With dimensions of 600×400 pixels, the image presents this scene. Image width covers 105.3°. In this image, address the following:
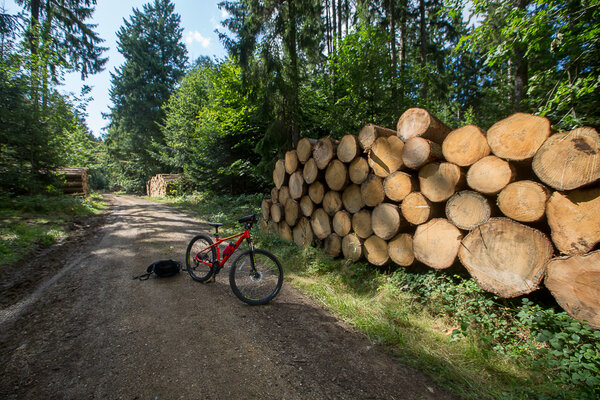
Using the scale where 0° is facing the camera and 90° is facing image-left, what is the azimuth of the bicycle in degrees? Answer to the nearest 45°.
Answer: approximately 315°

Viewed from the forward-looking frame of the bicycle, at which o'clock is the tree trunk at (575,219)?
The tree trunk is roughly at 12 o'clock from the bicycle.

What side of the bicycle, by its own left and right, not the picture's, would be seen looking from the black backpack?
back

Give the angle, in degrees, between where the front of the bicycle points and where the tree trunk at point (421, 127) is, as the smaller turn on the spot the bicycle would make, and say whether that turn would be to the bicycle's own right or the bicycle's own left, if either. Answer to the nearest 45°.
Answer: approximately 45° to the bicycle's own left

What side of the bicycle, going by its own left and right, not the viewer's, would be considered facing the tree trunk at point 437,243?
front

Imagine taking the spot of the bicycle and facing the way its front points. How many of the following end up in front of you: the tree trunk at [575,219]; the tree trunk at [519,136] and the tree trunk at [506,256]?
3

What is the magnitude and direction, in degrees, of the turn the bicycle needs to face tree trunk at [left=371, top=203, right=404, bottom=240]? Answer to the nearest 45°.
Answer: approximately 45° to its left

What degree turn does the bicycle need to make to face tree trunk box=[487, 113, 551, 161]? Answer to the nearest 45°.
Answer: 0° — it already faces it

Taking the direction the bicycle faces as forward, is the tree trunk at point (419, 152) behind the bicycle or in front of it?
in front

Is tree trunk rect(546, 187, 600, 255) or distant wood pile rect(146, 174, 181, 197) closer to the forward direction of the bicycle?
the tree trunk

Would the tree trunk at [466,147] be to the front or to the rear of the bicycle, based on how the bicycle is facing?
to the front

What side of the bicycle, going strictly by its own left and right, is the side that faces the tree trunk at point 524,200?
front
